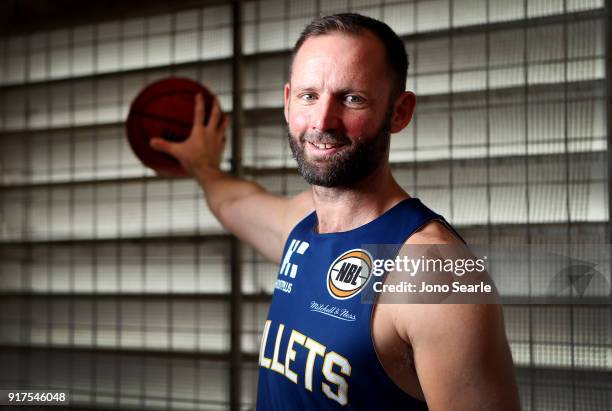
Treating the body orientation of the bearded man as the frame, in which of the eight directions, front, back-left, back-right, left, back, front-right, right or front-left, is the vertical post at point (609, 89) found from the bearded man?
back

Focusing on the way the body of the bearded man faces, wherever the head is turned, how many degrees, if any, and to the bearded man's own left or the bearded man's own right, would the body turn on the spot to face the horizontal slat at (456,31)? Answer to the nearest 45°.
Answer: approximately 135° to the bearded man's own right

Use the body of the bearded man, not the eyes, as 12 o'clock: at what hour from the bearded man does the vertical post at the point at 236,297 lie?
The vertical post is roughly at 4 o'clock from the bearded man.
